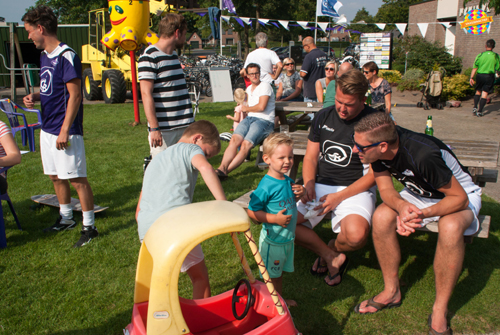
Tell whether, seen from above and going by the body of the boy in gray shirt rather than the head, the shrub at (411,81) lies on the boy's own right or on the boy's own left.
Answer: on the boy's own left

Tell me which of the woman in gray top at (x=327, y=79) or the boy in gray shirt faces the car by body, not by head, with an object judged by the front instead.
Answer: the woman in gray top

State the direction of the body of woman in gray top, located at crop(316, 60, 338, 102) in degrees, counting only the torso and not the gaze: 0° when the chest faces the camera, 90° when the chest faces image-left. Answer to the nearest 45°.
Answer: approximately 0°

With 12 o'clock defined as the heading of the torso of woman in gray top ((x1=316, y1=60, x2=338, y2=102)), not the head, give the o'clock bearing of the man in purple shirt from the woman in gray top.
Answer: The man in purple shirt is roughly at 1 o'clock from the woman in gray top.

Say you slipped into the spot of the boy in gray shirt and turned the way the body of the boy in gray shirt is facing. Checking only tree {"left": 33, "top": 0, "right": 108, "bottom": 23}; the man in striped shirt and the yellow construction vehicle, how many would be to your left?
3

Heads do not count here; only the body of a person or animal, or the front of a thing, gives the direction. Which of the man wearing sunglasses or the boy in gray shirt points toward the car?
the man wearing sunglasses

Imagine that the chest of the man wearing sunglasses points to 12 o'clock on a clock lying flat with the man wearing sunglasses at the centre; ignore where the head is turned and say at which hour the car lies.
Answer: The car is roughly at 12 o'clock from the man wearing sunglasses.

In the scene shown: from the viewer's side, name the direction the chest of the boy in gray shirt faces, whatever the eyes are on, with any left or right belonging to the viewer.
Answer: facing to the right of the viewer

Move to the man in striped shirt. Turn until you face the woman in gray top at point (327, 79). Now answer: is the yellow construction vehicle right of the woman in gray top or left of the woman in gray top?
left

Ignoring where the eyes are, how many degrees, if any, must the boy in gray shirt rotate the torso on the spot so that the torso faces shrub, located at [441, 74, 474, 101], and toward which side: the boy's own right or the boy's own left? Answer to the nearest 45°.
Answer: approximately 45° to the boy's own left

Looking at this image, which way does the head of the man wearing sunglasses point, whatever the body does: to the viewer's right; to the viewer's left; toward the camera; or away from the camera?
to the viewer's left
